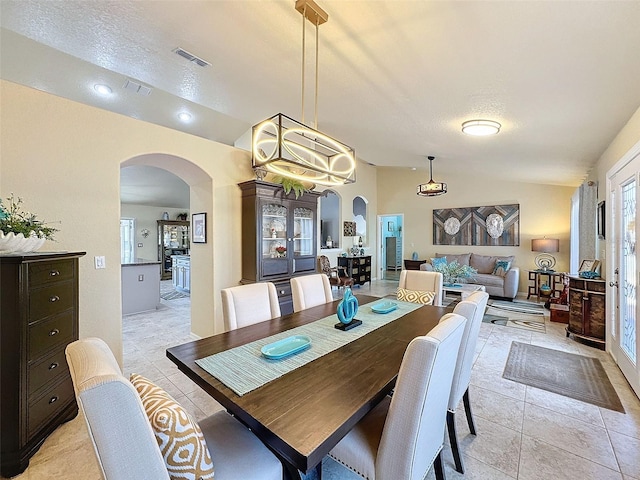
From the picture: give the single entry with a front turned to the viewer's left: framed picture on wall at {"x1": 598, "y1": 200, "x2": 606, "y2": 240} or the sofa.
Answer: the framed picture on wall

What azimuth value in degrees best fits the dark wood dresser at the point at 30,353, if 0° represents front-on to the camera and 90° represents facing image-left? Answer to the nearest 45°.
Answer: approximately 315°

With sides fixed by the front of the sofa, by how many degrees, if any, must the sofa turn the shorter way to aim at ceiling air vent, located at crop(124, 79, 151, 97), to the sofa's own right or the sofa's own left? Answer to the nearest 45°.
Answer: approximately 45° to the sofa's own right

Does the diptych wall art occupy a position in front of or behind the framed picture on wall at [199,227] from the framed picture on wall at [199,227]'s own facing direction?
behind

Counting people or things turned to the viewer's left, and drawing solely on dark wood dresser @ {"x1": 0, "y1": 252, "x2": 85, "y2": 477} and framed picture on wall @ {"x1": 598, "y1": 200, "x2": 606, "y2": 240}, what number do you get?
1

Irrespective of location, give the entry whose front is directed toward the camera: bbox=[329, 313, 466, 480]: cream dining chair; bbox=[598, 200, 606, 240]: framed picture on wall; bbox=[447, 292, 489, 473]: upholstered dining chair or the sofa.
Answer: the sofa

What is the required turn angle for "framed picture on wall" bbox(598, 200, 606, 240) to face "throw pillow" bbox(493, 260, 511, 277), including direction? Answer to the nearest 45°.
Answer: approximately 45° to its right

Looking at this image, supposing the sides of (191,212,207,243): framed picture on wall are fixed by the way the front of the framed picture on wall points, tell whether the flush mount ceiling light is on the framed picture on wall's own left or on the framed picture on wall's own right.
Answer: on the framed picture on wall's own left

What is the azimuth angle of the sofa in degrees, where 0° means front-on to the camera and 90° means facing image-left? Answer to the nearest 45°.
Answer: approximately 0°

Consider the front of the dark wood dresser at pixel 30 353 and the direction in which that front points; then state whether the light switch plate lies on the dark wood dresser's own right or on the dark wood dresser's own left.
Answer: on the dark wood dresser's own left

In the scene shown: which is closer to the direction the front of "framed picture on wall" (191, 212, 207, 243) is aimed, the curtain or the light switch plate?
the light switch plate

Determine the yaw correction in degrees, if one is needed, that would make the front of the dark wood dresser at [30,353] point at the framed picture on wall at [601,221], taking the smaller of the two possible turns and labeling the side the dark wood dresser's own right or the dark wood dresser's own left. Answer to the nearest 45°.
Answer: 0° — it already faces it

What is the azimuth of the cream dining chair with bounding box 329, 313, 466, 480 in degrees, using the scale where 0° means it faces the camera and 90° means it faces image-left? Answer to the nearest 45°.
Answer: approximately 135°
